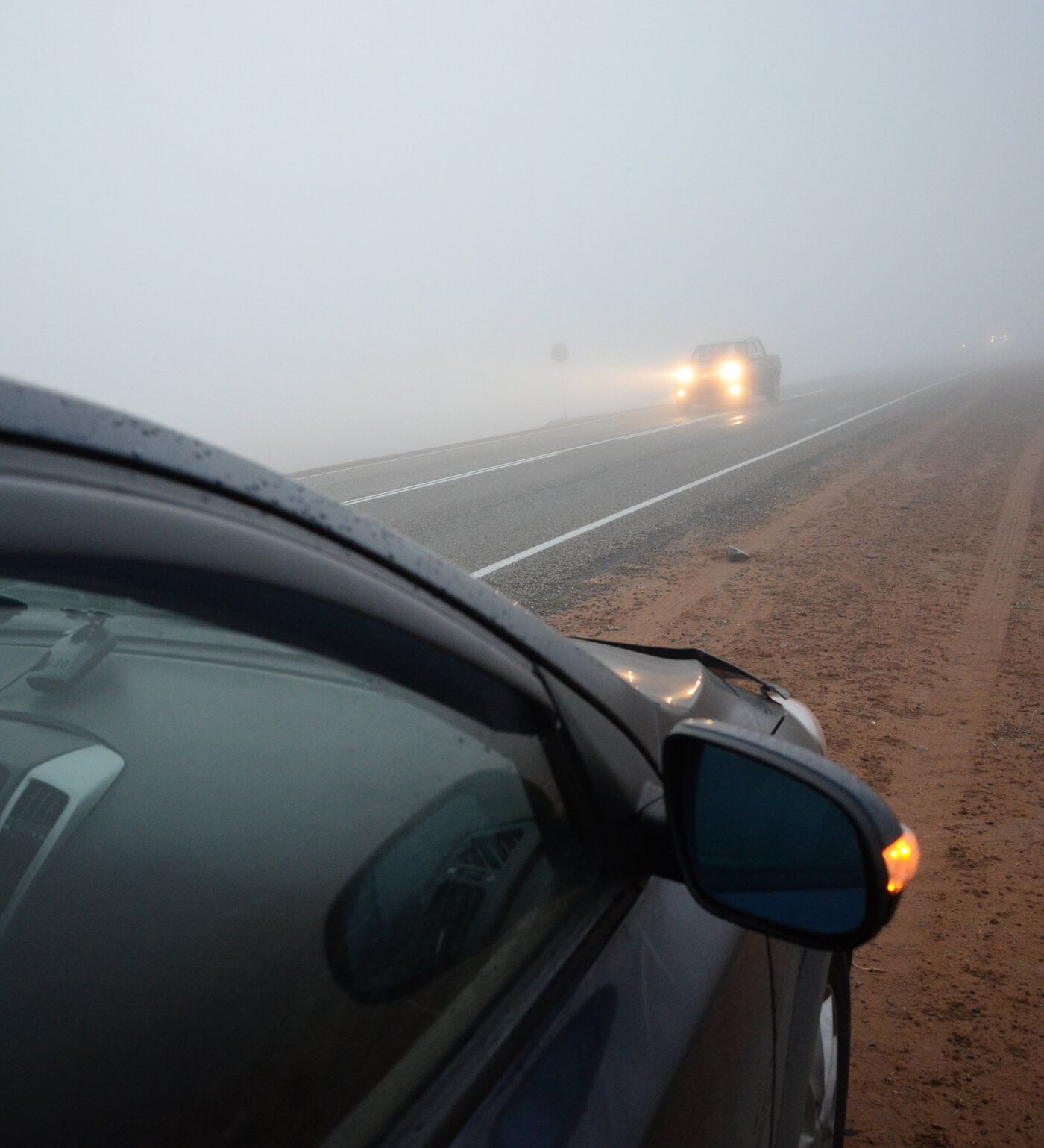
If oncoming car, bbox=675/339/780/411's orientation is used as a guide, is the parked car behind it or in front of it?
in front

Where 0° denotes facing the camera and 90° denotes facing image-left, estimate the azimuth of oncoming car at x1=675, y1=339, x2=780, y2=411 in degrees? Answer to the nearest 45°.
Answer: approximately 45°

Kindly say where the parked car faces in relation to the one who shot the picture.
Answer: facing away from the viewer and to the right of the viewer

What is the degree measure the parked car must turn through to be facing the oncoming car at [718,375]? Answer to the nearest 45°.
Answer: approximately 45° to its left

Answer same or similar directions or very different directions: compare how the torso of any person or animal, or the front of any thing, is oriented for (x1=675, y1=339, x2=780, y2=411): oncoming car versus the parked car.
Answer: very different directions
